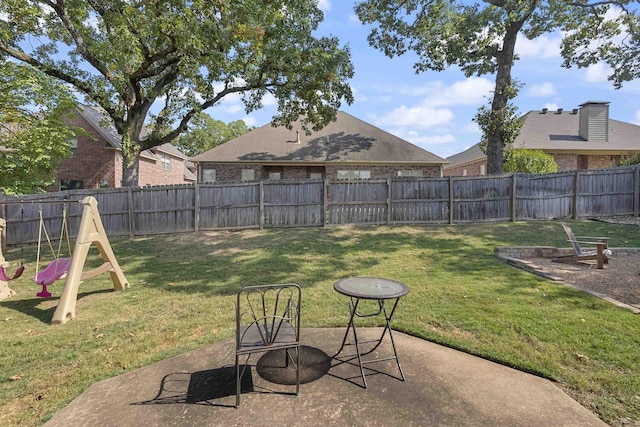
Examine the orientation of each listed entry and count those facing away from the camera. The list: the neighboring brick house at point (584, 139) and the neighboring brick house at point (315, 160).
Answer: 2

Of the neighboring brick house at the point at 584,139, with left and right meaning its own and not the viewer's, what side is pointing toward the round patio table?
back

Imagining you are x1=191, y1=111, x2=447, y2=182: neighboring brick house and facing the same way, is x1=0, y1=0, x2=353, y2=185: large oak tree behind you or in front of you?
behind

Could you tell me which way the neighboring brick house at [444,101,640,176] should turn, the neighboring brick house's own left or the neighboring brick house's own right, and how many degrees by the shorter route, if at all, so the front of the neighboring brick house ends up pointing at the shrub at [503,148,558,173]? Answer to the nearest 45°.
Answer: approximately 180°

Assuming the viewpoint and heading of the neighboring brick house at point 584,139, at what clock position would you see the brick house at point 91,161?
The brick house is roughly at 8 o'clock from the neighboring brick house.

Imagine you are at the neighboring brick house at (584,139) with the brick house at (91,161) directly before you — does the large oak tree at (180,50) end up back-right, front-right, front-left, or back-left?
front-left

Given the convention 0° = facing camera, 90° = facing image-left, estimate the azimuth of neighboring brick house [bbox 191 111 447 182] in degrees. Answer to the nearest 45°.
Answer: approximately 180°

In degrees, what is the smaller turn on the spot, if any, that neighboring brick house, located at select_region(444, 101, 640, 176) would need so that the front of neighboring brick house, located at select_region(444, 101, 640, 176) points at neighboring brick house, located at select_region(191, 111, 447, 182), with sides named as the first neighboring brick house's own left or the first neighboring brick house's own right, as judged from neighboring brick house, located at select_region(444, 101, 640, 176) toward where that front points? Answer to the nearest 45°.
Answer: approximately 135° to the first neighboring brick house's own left

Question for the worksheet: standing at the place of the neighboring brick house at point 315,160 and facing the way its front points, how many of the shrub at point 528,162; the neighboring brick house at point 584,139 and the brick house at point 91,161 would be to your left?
1

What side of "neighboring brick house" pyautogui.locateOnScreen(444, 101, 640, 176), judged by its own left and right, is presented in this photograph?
back

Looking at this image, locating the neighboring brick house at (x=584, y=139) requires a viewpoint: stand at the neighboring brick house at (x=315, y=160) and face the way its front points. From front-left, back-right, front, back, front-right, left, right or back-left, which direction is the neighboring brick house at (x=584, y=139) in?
right

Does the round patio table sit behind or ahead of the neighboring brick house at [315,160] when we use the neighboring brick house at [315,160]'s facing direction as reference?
behind
